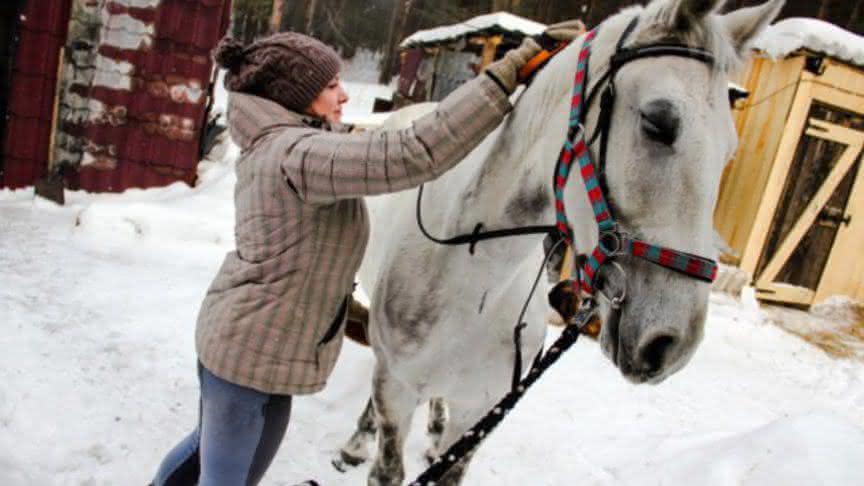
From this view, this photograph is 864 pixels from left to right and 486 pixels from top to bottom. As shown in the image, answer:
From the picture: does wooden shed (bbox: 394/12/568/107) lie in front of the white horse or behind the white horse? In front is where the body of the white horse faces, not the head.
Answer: behind

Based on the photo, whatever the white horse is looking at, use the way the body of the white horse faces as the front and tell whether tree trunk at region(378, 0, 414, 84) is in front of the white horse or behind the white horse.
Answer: behind

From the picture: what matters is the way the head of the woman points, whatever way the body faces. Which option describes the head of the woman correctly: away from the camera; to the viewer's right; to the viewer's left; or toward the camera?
to the viewer's right

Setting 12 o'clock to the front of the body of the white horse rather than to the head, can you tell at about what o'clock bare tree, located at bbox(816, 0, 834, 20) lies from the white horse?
The bare tree is roughly at 8 o'clock from the white horse.

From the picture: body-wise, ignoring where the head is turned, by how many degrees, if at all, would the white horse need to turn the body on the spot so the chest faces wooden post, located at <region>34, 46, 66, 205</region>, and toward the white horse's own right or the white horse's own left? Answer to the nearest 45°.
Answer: approximately 180°

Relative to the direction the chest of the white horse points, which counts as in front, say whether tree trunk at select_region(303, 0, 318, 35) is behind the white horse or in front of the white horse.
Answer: behind

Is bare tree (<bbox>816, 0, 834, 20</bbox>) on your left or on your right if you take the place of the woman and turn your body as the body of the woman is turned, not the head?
on your left

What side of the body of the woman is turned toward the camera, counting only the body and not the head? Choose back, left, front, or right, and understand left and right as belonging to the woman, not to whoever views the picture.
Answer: right

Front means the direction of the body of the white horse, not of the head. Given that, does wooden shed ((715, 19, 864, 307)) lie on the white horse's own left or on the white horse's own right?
on the white horse's own left

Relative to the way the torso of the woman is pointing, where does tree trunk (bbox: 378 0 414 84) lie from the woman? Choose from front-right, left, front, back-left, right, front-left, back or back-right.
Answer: left

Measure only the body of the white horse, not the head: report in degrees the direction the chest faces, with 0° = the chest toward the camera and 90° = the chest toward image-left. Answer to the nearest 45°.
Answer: approximately 315°
